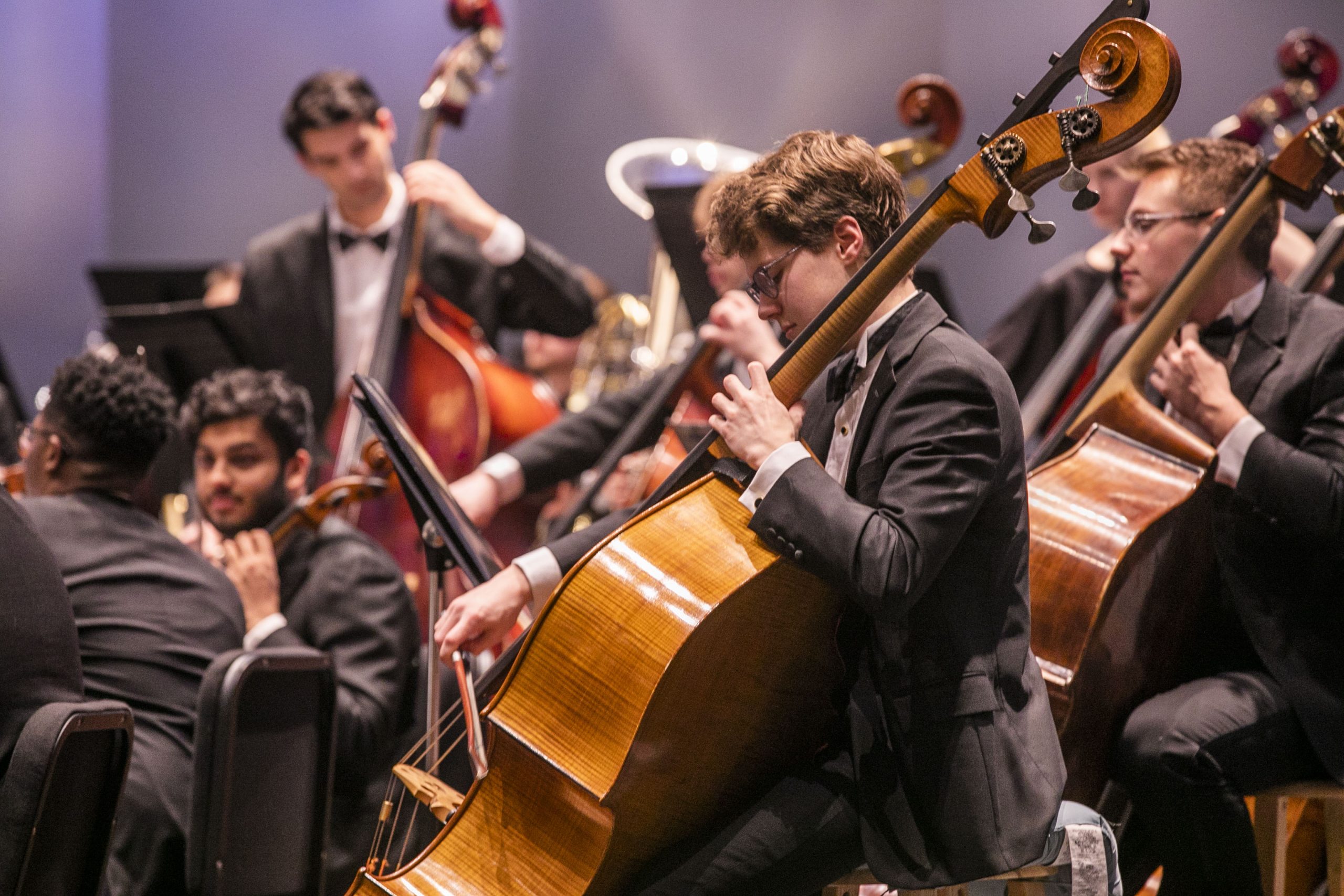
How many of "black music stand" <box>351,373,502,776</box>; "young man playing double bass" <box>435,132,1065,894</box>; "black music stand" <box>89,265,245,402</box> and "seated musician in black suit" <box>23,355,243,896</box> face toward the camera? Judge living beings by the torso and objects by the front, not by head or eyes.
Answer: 0

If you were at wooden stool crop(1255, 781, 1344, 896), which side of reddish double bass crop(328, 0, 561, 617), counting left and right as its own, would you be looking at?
left

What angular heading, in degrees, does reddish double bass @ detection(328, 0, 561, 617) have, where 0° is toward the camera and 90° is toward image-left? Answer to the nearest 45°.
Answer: approximately 45°

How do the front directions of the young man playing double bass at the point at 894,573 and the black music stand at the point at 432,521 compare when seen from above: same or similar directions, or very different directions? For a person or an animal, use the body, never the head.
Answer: very different directions

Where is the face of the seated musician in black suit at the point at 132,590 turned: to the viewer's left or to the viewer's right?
to the viewer's left

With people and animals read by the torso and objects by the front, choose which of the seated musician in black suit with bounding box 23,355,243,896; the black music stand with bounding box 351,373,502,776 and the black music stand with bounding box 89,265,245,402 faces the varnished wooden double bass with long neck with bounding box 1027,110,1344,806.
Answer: the black music stand with bounding box 351,373,502,776

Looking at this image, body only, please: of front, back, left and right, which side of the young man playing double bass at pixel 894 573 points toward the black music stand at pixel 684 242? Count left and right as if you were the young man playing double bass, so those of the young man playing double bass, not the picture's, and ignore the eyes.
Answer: right

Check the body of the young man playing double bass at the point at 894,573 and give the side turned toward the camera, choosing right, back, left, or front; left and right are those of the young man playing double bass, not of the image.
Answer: left

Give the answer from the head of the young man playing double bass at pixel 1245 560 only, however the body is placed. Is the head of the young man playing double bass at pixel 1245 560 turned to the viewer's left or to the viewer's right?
to the viewer's left

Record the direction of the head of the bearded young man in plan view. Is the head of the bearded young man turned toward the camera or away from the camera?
toward the camera

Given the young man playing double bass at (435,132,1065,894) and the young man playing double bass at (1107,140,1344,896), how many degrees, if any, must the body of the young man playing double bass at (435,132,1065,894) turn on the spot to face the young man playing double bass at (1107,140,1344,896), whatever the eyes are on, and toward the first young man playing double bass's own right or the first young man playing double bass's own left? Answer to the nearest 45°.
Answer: approximately 135° to the first young man playing double bass's own right

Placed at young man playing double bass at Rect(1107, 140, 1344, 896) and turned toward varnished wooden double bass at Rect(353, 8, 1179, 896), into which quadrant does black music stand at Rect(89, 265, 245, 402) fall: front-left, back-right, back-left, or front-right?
front-right

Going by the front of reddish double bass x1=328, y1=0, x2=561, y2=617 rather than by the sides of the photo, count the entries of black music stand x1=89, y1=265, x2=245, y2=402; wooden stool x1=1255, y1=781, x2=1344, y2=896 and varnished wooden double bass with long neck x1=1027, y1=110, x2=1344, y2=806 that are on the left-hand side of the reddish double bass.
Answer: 2

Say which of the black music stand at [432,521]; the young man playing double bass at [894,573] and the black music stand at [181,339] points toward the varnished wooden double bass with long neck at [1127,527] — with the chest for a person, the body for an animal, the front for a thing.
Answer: the black music stand at [432,521]

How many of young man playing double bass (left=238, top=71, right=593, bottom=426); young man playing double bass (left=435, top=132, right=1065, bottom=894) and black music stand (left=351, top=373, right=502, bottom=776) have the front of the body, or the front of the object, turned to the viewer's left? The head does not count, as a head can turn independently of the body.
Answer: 1

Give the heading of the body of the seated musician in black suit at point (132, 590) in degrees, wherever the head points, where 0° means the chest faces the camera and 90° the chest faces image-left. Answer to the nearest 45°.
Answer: approximately 135°

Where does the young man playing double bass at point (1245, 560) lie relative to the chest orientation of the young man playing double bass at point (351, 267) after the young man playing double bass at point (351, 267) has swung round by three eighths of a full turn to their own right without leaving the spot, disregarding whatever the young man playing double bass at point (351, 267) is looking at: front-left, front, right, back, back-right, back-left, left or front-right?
back

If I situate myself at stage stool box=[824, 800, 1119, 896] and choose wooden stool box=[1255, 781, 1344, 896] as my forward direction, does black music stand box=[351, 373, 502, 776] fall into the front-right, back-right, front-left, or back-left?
back-left

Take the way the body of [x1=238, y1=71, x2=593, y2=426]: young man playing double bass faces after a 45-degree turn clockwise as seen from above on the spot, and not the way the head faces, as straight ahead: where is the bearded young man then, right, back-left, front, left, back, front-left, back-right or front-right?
front-left

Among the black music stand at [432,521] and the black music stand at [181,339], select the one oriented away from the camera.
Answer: the black music stand at [181,339]
